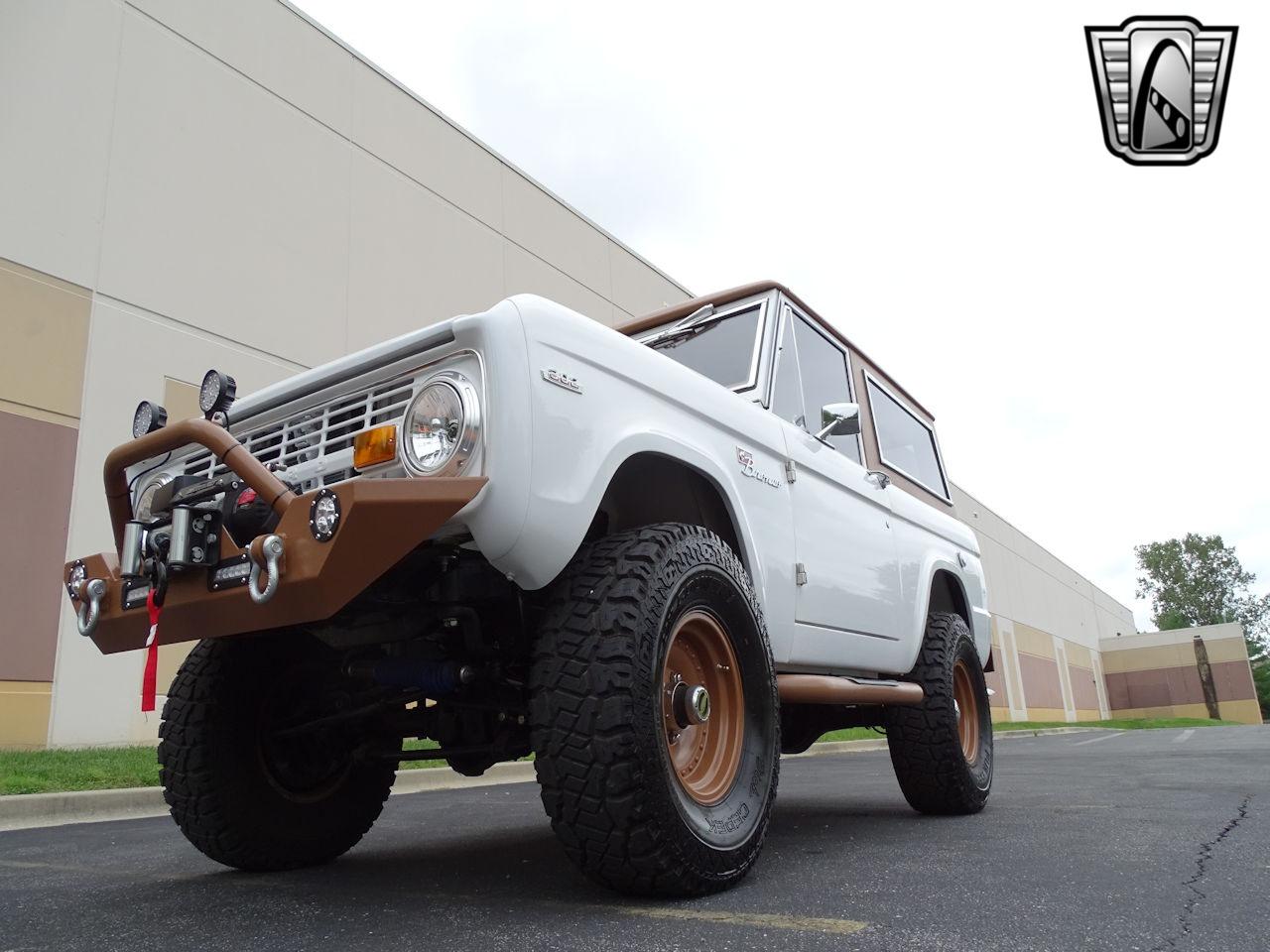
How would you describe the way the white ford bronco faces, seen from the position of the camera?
facing the viewer and to the left of the viewer
